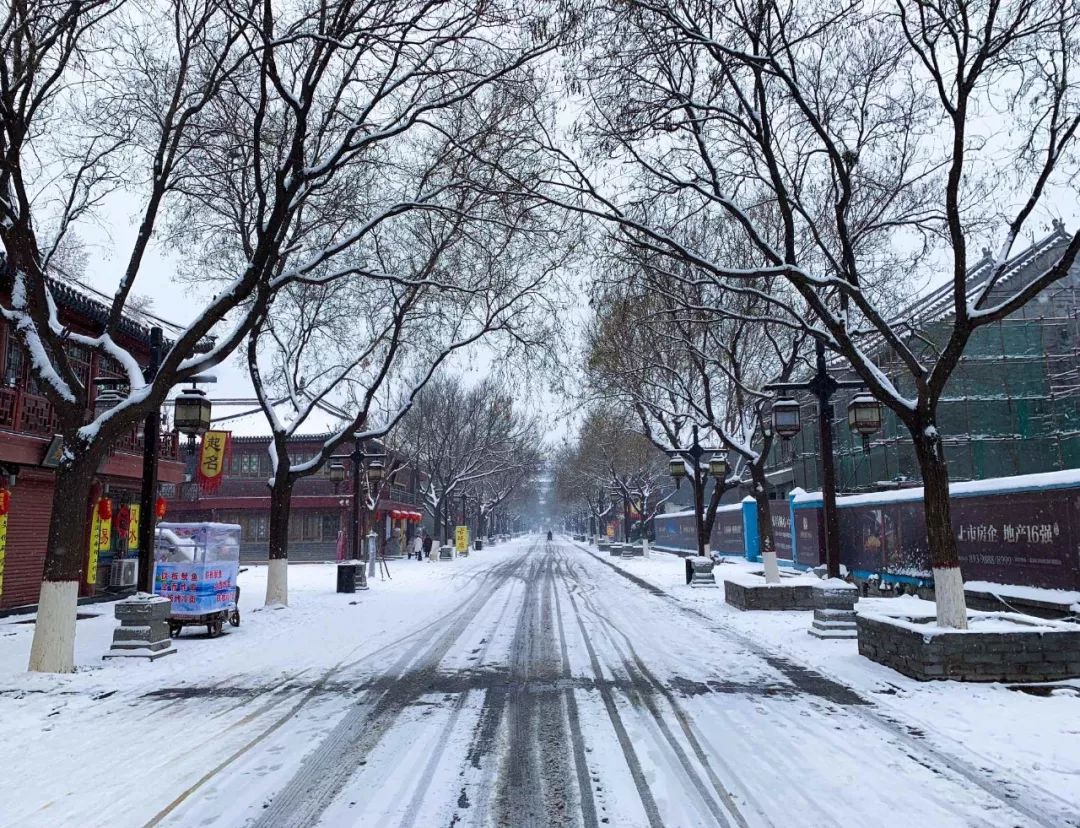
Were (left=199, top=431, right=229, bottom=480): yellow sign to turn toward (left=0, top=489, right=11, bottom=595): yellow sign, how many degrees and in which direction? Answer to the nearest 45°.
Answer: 0° — it already faces it

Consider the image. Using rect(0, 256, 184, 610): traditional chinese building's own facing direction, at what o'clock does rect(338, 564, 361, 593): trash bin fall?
The trash bin is roughly at 10 o'clock from the traditional chinese building.

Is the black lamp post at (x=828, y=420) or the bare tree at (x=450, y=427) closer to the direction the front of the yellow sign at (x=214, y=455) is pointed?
the black lamp post

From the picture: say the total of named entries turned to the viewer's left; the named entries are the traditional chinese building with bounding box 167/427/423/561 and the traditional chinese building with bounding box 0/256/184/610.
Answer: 0

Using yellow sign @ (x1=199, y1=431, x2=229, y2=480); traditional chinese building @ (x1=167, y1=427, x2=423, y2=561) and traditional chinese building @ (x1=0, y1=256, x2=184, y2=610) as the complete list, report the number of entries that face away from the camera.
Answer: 0

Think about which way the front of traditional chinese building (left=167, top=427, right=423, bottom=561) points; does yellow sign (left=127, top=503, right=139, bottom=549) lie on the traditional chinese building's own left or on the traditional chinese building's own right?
on the traditional chinese building's own right

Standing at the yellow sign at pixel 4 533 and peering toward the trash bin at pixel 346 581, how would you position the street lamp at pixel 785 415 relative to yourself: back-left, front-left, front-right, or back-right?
front-right

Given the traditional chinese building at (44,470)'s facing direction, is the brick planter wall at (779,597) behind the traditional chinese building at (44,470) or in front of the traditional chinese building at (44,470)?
in front

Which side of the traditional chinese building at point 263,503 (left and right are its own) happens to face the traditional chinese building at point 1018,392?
front

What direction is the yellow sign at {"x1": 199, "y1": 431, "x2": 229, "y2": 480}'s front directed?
toward the camera

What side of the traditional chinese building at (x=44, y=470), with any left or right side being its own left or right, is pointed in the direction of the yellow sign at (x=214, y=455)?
left

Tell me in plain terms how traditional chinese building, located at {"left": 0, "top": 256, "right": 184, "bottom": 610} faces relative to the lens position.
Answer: facing the viewer and to the right of the viewer

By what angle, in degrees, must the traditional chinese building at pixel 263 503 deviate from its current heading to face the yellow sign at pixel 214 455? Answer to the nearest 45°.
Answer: approximately 45° to its right

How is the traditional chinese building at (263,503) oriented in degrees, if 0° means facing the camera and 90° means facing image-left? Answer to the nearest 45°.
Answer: approximately 315°

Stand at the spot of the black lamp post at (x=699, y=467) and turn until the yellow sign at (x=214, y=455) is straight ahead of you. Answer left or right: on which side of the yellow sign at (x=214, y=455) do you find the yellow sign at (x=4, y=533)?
left

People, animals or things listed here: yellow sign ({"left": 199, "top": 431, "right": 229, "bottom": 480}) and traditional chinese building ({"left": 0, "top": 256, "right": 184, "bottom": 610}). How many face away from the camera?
0

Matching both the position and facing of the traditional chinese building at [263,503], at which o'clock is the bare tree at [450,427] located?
The bare tree is roughly at 11 o'clock from the traditional chinese building.
